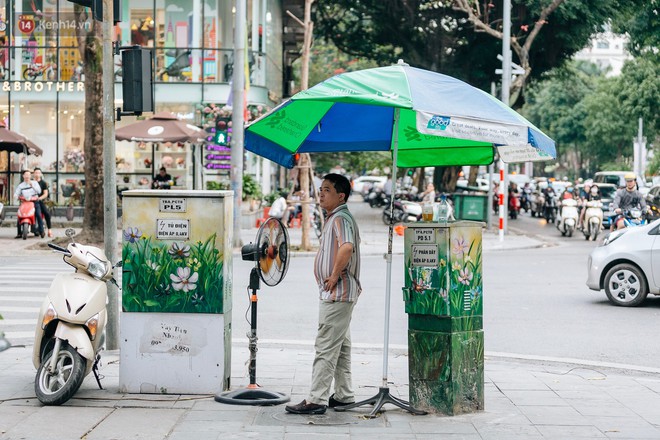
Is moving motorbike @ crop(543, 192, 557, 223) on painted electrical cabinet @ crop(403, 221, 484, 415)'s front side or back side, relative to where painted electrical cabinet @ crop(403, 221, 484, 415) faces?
on the back side

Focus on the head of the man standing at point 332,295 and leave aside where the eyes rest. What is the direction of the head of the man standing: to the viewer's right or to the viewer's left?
to the viewer's left

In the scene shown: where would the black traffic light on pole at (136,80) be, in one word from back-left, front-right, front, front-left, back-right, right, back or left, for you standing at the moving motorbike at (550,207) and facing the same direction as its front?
front

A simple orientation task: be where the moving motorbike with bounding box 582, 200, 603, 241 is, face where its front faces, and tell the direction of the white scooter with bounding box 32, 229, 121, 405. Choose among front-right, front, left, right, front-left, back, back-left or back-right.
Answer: front

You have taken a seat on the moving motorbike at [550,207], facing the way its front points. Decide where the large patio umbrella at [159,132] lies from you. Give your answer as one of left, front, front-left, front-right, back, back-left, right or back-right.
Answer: front-right

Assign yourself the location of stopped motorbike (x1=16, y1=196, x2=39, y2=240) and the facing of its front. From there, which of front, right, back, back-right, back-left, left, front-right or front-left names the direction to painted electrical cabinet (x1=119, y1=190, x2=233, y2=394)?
front

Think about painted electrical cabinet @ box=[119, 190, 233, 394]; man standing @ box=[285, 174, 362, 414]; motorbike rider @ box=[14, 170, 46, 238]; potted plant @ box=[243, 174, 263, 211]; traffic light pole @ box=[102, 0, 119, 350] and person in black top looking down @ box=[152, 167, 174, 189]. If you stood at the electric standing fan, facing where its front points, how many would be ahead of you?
1

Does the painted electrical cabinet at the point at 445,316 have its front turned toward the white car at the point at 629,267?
no

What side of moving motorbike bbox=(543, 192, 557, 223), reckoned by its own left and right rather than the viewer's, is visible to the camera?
front

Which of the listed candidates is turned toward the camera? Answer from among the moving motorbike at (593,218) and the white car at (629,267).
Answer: the moving motorbike

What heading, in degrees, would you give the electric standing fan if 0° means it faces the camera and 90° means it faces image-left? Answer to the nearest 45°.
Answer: approximately 315°

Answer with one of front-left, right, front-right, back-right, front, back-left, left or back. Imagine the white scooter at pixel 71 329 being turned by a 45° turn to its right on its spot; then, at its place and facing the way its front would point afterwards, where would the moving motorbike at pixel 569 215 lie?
back

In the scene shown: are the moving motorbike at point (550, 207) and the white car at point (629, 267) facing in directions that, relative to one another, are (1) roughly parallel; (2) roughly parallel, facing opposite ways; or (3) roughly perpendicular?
roughly perpendicular

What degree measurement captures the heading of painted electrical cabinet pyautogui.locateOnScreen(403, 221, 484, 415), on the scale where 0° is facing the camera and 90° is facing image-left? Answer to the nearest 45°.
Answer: approximately 45°

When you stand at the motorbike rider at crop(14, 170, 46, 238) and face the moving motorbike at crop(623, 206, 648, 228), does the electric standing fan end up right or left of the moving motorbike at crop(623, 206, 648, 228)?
right
